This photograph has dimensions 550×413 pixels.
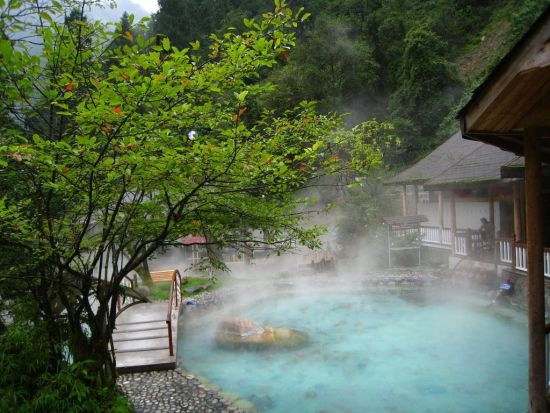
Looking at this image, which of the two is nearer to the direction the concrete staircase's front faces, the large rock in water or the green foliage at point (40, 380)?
the green foliage

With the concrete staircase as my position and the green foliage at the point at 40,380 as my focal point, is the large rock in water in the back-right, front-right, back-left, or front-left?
back-left

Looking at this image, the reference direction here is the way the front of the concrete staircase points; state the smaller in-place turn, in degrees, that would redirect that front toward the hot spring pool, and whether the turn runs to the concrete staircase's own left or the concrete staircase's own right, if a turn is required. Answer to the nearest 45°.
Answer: approximately 90° to the concrete staircase's own left

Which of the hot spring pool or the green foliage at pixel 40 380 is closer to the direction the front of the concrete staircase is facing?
the green foliage

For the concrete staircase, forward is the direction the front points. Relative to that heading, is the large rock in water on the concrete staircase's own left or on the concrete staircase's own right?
on the concrete staircase's own left

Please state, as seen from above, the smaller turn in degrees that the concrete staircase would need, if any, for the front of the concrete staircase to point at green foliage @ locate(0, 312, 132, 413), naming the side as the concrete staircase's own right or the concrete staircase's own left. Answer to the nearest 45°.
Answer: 0° — it already faces it

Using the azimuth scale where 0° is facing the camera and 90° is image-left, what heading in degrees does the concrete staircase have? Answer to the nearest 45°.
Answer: approximately 0°
